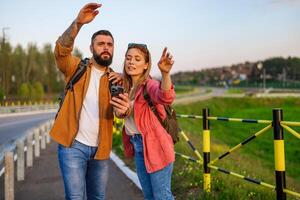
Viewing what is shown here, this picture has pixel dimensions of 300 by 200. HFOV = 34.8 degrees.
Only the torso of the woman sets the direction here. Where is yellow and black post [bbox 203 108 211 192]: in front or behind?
behind

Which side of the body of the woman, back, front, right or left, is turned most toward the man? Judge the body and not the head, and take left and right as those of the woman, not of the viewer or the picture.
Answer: right

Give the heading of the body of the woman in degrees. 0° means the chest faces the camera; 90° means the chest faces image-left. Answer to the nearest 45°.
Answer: approximately 45°

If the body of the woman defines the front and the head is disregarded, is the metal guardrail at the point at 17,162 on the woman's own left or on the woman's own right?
on the woman's own right
